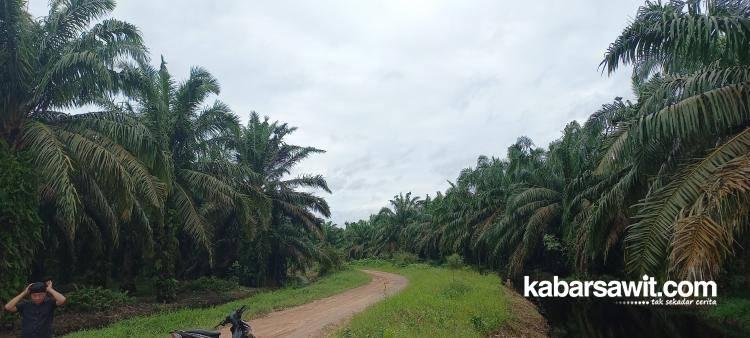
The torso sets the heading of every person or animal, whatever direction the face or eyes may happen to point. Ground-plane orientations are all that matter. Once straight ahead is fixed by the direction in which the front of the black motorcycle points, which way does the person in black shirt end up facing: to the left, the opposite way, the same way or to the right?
to the right

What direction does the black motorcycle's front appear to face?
to the viewer's right

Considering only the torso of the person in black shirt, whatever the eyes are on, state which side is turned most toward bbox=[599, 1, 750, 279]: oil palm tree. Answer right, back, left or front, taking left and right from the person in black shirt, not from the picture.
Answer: left

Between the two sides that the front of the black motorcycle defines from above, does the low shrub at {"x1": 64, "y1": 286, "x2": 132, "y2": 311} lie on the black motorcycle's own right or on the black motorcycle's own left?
on the black motorcycle's own left

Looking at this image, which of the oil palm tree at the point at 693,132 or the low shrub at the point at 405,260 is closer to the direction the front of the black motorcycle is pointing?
the oil palm tree

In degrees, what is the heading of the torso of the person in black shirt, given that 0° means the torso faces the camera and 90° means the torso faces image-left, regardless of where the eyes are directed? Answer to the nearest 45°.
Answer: approximately 0°

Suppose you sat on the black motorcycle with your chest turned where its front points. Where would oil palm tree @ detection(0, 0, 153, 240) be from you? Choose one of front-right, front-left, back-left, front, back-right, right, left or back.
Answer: back-left

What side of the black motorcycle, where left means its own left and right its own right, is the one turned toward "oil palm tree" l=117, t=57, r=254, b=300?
left

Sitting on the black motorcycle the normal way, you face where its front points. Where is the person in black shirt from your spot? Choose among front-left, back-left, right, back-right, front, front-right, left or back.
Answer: back
